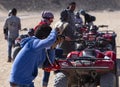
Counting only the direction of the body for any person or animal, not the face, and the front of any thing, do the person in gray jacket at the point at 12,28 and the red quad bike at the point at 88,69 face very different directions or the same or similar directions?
same or similar directions

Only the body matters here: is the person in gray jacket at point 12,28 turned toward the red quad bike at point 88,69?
no

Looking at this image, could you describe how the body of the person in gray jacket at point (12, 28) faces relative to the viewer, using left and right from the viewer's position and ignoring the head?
facing away from the viewer
